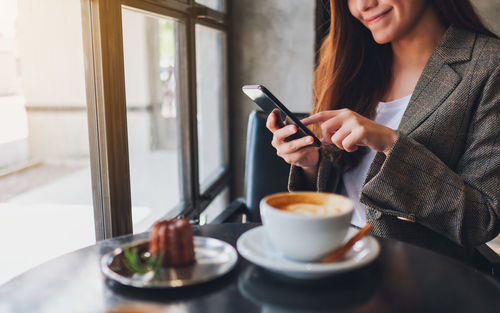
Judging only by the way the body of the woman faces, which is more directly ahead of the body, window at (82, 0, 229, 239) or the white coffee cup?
the white coffee cup

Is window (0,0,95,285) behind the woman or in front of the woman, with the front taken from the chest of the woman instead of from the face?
in front

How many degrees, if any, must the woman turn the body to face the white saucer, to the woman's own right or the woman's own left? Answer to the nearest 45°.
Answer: approximately 45° to the woman's own left

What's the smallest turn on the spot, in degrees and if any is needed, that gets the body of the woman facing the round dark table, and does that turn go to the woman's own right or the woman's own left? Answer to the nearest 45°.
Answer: approximately 45° to the woman's own left

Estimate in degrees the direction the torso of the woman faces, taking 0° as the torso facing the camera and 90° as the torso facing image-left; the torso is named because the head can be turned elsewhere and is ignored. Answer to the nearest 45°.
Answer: approximately 45°

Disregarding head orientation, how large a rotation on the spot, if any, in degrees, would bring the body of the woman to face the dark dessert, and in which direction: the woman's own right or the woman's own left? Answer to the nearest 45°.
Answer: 0° — they already face it

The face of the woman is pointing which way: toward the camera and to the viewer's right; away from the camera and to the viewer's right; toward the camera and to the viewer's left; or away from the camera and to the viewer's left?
toward the camera and to the viewer's left

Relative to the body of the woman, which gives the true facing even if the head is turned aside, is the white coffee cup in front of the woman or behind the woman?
in front

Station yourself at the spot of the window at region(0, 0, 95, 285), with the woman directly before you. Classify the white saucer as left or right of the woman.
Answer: right

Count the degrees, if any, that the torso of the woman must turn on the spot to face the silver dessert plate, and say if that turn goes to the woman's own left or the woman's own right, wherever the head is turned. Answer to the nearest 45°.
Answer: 0° — they already face it

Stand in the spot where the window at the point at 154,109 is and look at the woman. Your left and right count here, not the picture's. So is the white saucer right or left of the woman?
right
